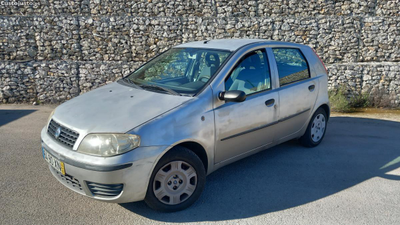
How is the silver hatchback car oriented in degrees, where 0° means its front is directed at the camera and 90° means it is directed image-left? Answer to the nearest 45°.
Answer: approximately 45°
